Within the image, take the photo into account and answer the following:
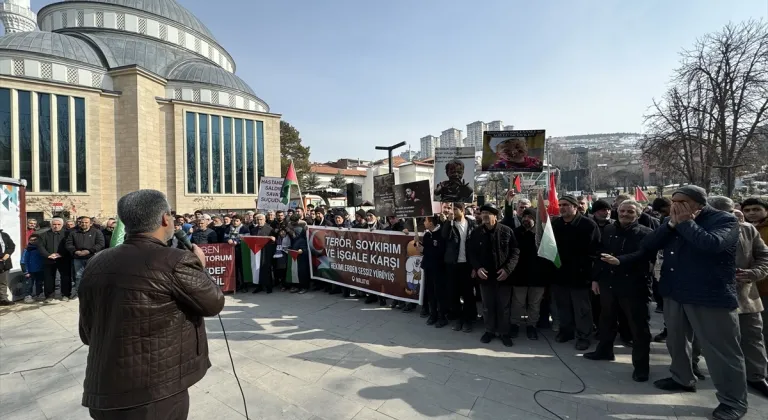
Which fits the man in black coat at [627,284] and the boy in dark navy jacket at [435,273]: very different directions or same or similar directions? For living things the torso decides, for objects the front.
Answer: same or similar directions

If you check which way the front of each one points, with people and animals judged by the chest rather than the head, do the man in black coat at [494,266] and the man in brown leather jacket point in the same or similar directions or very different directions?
very different directions

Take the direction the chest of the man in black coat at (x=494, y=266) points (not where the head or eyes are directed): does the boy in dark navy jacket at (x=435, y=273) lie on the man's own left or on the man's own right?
on the man's own right

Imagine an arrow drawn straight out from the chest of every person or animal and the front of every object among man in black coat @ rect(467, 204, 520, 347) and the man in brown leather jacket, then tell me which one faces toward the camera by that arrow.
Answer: the man in black coat

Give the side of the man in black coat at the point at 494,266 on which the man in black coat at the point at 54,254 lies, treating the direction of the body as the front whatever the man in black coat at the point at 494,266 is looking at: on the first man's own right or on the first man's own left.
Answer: on the first man's own right

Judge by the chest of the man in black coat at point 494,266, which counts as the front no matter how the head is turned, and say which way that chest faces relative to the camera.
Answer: toward the camera

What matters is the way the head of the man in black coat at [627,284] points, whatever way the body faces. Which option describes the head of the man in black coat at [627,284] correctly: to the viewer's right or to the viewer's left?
to the viewer's left

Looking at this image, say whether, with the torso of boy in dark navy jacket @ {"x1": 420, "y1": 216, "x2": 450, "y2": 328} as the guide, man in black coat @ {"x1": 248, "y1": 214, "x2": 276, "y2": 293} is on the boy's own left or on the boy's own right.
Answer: on the boy's own right

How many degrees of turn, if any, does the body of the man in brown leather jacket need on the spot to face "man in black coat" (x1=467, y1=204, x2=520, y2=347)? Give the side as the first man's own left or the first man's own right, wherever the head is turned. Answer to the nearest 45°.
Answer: approximately 45° to the first man's own right

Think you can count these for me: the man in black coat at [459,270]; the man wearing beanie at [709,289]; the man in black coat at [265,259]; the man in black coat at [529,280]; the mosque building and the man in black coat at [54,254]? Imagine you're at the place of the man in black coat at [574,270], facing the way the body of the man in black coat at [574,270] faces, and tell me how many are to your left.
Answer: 1

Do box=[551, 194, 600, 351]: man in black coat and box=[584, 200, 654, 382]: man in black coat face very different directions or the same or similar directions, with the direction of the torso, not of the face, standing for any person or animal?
same or similar directions

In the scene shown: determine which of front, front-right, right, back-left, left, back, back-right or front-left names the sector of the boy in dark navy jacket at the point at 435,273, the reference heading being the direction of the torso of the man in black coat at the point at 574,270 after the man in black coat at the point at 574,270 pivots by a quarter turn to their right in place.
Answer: front-left

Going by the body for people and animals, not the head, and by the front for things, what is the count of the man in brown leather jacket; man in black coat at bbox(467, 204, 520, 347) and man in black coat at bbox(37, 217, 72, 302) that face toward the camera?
2

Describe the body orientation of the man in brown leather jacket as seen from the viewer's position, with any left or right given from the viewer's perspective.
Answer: facing away from the viewer and to the right of the viewer

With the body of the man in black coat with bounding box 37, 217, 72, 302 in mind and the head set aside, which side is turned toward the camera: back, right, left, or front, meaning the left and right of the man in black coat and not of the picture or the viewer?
front

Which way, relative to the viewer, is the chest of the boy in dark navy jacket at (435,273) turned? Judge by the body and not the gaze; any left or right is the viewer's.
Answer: facing the viewer and to the left of the viewer

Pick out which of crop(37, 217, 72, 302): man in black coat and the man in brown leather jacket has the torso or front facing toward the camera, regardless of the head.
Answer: the man in black coat

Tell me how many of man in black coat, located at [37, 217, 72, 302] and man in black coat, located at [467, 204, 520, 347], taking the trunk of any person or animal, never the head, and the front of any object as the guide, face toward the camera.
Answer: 2
